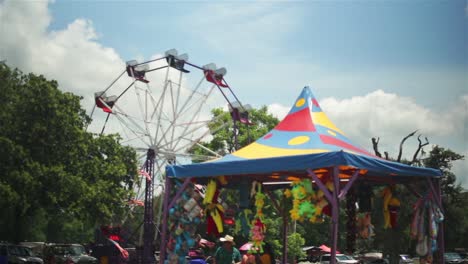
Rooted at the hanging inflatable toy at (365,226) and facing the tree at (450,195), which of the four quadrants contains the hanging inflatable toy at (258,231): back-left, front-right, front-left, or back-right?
back-left

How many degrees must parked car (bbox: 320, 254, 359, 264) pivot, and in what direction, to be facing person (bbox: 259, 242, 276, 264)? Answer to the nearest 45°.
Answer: approximately 90° to its right

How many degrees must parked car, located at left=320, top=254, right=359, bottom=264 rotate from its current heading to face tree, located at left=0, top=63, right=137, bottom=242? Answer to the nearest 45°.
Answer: approximately 135° to its right
